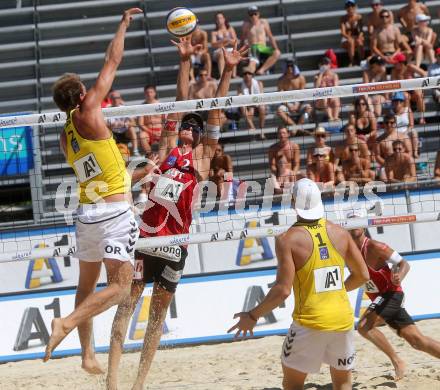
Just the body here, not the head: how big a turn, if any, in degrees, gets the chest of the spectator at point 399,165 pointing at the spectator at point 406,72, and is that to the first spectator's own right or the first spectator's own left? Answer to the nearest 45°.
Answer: approximately 180°

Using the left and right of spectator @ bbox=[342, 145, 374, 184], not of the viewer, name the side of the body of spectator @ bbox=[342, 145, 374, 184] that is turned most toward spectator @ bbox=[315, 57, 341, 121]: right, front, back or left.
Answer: back

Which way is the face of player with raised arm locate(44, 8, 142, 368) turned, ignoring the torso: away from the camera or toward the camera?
away from the camera

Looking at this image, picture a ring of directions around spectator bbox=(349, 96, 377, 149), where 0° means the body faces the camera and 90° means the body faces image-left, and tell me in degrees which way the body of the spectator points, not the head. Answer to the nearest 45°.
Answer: approximately 0°

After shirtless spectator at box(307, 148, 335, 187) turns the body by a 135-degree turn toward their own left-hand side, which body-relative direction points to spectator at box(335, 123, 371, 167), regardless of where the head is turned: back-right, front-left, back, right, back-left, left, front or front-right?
front

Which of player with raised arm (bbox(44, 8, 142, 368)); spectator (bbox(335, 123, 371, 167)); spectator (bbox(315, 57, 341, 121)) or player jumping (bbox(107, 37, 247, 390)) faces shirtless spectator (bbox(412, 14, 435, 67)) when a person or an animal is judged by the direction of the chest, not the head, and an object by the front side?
the player with raised arm

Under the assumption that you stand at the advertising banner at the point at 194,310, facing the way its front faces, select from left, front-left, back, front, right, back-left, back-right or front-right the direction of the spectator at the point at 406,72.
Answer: back-left
